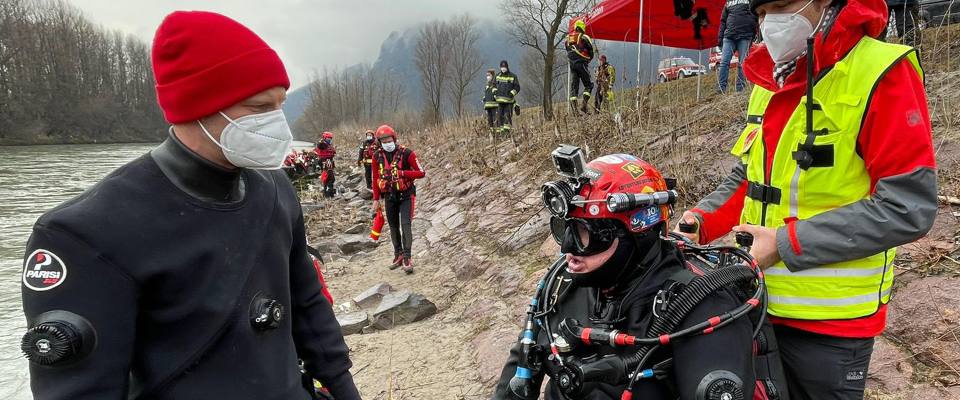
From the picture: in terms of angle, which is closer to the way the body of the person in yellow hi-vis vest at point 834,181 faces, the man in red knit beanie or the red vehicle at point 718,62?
the man in red knit beanie

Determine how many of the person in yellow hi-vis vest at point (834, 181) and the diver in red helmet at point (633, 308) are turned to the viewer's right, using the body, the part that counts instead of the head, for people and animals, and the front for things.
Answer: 0

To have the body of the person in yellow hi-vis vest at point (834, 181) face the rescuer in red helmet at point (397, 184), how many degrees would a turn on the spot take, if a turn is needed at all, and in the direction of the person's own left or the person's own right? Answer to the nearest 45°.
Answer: approximately 90° to the person's own right

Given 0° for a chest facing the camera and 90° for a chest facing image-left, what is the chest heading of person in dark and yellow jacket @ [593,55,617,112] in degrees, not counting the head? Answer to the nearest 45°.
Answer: approximately 45°

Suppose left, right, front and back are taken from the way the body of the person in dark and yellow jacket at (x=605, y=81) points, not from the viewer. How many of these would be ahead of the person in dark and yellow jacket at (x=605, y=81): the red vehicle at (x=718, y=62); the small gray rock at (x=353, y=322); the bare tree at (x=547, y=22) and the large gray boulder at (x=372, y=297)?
2

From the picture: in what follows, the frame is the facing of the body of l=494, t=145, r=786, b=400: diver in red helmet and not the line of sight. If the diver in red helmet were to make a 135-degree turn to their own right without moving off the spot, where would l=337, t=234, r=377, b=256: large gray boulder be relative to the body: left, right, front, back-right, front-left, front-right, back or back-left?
front-left

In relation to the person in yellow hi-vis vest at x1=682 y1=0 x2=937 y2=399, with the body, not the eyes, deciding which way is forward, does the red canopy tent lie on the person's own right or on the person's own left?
on the person's own right

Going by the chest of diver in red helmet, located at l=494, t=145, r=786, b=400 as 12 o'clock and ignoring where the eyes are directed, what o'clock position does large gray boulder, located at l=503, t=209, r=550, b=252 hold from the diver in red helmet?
The large gray boulder is roughly at 4 o'clock from the diver in red helmet.

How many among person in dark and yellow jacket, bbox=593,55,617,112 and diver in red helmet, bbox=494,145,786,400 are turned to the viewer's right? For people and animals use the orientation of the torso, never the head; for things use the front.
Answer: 0

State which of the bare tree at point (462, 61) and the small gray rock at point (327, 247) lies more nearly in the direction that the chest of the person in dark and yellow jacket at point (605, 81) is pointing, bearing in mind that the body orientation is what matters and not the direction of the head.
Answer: the small gray rock

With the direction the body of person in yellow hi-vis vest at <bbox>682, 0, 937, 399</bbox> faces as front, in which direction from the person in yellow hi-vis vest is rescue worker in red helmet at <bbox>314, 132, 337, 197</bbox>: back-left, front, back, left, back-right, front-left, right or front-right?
right

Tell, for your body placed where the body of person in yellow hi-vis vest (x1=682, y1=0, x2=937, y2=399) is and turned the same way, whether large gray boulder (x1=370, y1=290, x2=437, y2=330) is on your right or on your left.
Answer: on your right

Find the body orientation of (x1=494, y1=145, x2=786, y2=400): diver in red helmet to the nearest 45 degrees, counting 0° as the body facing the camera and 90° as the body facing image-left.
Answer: approximately 45°

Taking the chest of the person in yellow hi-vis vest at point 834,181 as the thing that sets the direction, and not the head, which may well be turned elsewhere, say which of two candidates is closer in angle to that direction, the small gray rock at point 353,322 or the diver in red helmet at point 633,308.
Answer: the diver in red helmet

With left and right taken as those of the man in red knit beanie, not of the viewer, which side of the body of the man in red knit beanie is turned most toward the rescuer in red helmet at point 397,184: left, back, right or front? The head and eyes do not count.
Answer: left

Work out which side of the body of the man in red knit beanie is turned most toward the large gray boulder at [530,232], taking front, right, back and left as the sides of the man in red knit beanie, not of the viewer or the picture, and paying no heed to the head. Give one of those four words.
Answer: left

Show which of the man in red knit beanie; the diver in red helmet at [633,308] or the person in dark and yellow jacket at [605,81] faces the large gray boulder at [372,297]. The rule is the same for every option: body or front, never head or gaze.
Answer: the person in dark and yellow jacket

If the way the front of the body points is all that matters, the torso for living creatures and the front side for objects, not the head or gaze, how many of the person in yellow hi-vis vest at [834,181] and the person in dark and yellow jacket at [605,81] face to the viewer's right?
0
